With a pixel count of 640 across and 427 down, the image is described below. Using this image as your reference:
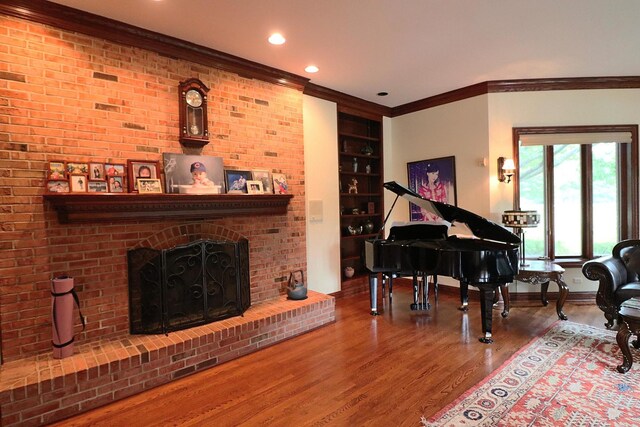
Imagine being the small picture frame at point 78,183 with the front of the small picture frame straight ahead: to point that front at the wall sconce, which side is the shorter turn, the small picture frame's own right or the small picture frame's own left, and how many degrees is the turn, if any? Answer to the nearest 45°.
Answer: approximately 90° to the small picture frame's own left

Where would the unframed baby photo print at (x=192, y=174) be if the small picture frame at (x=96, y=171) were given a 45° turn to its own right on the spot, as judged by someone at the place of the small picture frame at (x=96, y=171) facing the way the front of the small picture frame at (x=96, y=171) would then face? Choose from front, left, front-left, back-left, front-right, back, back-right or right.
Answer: back-left

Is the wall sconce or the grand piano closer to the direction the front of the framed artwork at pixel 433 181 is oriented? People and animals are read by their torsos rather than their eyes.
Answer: the grand piano

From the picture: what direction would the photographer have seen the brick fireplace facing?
facing the viewer and to the right of the viewer

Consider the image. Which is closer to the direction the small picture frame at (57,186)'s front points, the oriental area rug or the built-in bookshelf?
the oriental area rug

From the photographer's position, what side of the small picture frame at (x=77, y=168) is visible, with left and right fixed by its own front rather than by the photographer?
front

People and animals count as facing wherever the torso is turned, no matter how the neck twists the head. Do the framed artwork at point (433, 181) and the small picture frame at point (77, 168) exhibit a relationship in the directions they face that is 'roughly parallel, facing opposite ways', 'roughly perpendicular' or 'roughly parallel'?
roughly perpendicular

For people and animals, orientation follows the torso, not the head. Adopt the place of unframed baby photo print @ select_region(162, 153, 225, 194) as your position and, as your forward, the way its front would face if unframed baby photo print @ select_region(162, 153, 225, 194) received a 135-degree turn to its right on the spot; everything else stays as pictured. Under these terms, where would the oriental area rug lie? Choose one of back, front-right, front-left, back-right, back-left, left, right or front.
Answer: back-left

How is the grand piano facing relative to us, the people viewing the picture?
facing away from the viewer and to the left of the viewer

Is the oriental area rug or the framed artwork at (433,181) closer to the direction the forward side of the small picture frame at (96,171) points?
the oriental area rug

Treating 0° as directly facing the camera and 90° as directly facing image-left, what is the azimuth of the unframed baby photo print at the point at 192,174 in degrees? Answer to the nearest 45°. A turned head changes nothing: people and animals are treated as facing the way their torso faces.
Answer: approximately 315°

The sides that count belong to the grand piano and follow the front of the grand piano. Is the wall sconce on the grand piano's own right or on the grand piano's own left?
on the grand piano's own right

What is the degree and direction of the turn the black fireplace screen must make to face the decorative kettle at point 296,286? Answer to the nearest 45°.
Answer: approximately 45° to its left
